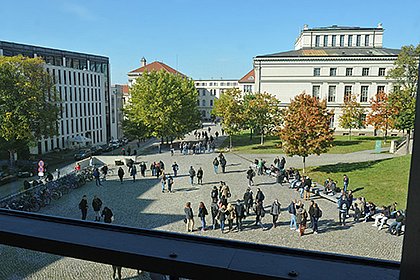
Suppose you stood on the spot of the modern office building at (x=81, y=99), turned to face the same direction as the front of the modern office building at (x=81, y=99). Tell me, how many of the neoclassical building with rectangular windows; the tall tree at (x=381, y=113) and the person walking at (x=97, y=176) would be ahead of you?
2

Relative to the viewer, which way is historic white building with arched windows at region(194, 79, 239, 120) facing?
toward the camera

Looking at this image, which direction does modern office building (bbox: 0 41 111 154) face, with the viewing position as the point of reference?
facing the viewer and to the right of the viewer

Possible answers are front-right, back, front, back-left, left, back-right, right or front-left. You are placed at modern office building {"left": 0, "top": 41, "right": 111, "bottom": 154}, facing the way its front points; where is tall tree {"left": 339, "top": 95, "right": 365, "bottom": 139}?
front

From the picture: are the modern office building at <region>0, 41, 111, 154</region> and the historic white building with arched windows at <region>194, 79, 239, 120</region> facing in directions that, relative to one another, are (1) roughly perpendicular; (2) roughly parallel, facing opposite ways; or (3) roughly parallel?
roughly perpendicular

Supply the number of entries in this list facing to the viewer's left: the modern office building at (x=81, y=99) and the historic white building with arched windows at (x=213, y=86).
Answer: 0

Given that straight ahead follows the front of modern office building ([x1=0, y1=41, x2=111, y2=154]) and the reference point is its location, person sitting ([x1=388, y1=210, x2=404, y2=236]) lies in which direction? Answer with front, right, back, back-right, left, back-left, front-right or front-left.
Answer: front-right

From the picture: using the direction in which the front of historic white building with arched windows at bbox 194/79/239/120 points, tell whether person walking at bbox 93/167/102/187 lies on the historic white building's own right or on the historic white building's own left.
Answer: on the historic white building's own right

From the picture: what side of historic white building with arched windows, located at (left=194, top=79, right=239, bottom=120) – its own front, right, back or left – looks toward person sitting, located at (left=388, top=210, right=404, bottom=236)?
front

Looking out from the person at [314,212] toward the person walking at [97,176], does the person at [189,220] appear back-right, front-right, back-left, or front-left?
front-left
